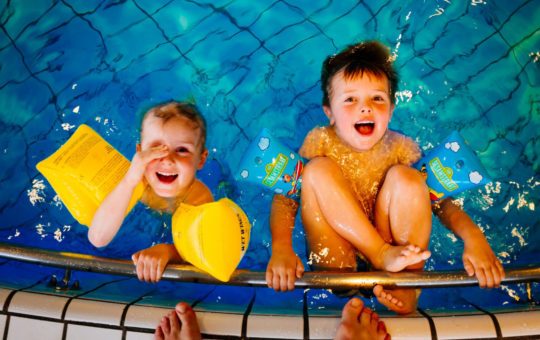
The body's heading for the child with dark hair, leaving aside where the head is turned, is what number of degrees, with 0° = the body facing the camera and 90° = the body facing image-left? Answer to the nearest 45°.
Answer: approximately 0°

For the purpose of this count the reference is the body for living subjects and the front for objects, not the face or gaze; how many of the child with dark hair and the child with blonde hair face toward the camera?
2

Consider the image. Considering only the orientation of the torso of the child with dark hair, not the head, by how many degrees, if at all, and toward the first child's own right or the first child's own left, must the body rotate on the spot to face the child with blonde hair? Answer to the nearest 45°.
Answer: approximately 90° to the first child's own right

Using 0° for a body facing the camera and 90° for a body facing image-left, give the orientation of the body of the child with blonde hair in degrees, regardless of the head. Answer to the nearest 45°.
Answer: approximately 0°
